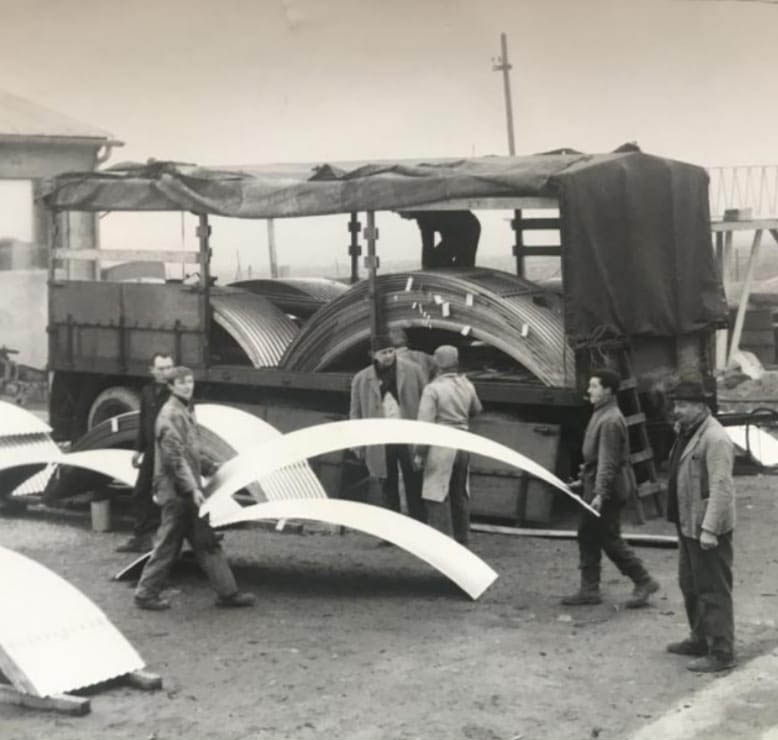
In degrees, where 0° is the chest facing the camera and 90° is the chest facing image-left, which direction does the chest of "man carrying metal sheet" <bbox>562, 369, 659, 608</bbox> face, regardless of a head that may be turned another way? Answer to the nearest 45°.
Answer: approximately 90°

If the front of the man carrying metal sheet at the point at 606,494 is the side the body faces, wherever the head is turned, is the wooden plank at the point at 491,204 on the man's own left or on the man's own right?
on the man's own right

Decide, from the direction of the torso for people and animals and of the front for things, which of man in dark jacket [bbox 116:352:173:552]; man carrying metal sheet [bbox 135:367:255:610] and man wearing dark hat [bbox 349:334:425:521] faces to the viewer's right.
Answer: the man carrying metal sheet

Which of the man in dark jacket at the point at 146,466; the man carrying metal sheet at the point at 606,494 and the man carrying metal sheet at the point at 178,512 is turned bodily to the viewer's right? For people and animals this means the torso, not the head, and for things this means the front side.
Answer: the man carrying metal sheet at the point at 178,512

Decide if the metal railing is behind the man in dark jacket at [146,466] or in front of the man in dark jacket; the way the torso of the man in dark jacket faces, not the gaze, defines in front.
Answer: behind

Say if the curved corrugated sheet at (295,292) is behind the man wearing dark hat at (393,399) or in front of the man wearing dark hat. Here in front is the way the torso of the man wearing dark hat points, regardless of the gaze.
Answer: behind

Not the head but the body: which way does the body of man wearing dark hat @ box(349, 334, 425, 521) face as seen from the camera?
toward the camera

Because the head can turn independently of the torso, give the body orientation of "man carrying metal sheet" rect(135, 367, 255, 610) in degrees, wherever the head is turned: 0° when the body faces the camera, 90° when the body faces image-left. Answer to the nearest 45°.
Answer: approximately 270°

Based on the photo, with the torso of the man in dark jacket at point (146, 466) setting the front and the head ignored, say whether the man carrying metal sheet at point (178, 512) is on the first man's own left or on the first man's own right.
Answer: on the first man's own left

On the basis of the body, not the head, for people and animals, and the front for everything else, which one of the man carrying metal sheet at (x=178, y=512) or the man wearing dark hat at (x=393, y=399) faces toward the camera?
the man wearing dark hat

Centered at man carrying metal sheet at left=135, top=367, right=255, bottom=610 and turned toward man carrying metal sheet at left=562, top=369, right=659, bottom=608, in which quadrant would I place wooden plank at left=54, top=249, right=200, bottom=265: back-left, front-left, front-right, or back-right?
back-left

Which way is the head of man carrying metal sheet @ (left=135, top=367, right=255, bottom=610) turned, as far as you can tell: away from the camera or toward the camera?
toward the camera
